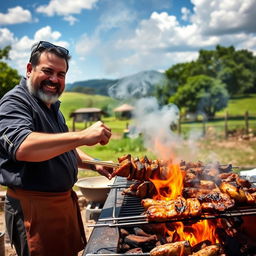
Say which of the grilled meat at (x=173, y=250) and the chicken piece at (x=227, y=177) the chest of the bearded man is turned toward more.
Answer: the grilled meat

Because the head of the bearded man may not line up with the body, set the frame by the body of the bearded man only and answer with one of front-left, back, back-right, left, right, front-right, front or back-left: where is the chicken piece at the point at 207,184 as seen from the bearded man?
front-left

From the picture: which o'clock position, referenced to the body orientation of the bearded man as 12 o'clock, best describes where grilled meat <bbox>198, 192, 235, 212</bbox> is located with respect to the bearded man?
The grilled meat is roughly at 11 o'clock from the bearded man.

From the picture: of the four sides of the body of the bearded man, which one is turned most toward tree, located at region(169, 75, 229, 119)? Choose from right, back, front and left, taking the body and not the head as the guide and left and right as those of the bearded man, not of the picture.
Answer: left

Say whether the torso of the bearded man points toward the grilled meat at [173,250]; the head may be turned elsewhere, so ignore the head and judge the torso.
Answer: yes

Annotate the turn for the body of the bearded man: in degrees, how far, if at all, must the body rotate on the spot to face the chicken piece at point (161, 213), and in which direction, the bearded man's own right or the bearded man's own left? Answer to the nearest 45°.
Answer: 0° — they already face it

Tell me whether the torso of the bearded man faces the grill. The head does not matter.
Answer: yes

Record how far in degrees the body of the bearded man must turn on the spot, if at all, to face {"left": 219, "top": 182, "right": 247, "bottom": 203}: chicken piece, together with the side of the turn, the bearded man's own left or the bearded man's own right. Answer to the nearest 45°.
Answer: approximately 45° to the bearded man's own left

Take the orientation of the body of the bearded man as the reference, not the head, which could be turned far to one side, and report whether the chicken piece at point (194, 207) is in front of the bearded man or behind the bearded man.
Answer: in front

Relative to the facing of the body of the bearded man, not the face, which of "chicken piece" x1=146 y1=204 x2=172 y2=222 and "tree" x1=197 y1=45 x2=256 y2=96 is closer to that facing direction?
the chicken piece

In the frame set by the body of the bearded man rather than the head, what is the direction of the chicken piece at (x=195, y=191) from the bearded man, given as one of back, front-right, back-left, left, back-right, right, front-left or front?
front-left

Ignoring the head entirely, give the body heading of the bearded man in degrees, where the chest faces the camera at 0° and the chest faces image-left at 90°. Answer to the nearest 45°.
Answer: approximately 315°

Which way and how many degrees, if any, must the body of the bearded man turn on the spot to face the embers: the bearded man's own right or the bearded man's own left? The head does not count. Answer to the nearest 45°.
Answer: approximately 45° to the bearded man's own left

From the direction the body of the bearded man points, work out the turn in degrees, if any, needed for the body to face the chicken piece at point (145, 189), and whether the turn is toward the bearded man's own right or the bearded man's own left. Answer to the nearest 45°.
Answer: approximately 45° to the bearded man's own left

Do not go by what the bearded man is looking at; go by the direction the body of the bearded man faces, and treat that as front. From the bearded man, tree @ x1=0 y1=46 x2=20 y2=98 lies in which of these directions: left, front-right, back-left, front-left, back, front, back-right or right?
back-left

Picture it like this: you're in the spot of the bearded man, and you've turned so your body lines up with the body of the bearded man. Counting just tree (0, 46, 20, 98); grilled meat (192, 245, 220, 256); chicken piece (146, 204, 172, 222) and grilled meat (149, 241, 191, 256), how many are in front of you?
3

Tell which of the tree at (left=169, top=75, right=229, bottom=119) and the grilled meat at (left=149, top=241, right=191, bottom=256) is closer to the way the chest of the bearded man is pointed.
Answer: the grilled meat
